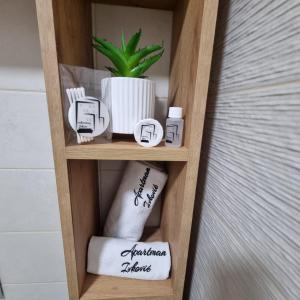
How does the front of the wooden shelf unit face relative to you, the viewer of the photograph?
facing the viewer
